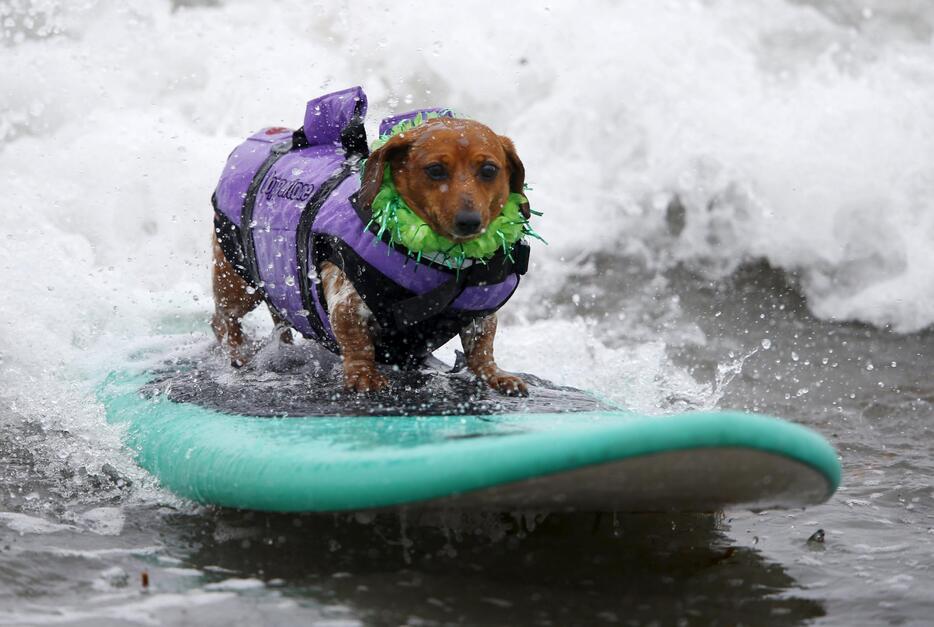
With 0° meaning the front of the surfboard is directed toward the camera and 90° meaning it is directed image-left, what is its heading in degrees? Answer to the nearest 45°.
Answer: approximately 315°

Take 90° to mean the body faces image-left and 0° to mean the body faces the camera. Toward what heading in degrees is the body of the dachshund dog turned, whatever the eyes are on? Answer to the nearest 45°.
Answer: approximately 315°
